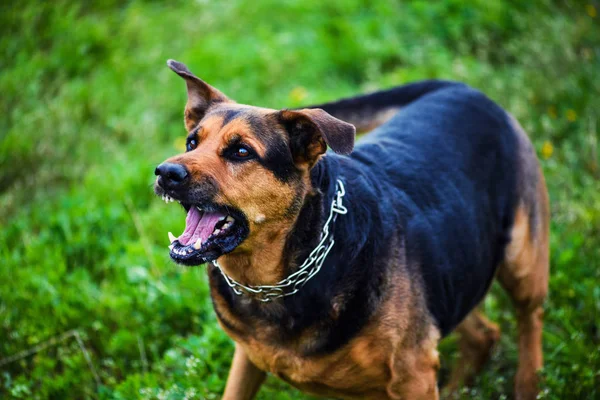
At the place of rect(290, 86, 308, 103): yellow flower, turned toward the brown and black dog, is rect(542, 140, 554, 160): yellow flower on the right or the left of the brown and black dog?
left

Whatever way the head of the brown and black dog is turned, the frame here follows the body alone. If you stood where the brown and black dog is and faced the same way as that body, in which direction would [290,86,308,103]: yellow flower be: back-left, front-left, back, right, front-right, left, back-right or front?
back-right

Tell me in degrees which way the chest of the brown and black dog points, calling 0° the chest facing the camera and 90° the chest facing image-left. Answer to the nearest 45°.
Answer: approximately 45°

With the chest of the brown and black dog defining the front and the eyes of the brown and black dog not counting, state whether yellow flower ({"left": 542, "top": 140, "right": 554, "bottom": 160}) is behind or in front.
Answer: behind
